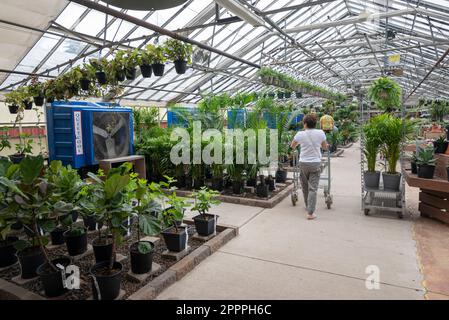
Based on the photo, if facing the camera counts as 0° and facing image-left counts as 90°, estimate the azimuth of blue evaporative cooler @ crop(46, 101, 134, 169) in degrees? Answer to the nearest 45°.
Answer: approximately 315°

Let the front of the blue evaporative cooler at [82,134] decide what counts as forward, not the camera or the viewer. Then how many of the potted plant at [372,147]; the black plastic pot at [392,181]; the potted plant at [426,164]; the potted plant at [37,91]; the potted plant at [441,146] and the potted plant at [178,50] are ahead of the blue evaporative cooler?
5

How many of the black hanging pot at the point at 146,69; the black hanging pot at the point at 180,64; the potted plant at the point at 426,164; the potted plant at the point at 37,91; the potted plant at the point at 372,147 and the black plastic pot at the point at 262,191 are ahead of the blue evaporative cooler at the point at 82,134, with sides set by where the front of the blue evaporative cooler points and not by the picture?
5

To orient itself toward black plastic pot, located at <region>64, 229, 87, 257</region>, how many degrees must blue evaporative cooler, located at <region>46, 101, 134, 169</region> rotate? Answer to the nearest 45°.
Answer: approximately 45° to its right

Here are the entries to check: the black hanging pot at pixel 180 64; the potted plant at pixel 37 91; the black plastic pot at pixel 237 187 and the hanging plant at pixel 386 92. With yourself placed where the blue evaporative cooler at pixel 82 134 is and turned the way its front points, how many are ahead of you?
3

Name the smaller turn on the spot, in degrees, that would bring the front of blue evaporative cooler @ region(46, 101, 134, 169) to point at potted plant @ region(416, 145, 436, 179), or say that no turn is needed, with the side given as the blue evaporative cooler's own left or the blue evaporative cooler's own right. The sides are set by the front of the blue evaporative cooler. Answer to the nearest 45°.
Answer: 0° — it already faces it
